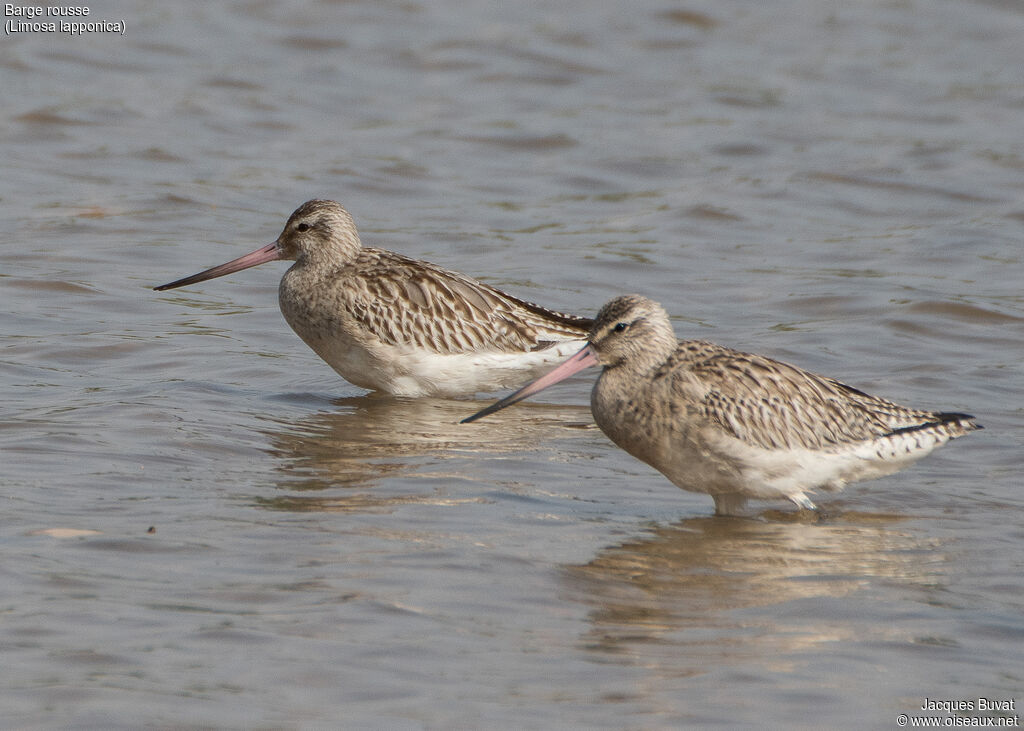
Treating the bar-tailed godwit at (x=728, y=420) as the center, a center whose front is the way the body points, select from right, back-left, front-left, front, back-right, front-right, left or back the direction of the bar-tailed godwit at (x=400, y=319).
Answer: front-right

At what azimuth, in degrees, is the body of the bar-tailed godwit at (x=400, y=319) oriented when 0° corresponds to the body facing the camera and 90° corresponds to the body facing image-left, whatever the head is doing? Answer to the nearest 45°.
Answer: approximately 90°

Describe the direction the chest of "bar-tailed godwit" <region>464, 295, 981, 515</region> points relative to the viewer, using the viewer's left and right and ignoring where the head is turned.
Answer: facing to the left of the viewer

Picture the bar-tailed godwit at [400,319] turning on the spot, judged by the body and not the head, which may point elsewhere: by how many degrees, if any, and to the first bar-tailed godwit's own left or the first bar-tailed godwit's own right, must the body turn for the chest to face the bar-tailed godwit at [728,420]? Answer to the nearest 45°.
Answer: approximately 135° to the first bar-tailed godwit's own left

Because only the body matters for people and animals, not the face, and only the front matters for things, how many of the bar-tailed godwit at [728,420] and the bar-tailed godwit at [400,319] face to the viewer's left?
2

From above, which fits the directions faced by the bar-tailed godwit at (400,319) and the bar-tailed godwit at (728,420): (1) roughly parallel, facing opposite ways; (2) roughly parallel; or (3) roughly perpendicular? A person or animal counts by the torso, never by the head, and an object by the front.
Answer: roughly parallel
